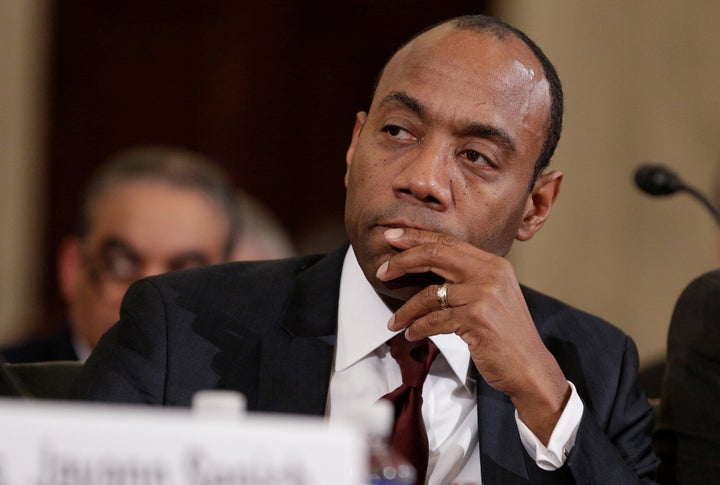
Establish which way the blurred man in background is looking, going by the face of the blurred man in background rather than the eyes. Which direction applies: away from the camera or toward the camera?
toward the camera

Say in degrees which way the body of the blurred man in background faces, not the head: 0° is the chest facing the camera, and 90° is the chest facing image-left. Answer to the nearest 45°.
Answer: approximately 0°

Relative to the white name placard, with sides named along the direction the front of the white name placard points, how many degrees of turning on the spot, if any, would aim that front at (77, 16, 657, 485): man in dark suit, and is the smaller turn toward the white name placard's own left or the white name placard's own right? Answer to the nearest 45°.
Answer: approximately 135° to the white name placard's own left

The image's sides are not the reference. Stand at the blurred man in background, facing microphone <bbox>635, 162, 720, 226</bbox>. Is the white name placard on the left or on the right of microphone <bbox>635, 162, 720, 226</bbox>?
right

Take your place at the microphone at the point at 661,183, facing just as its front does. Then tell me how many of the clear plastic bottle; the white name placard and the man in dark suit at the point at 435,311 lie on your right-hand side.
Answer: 0

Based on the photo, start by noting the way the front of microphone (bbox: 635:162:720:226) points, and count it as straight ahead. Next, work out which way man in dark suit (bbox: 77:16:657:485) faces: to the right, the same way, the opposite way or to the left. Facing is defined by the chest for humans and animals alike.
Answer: to the left

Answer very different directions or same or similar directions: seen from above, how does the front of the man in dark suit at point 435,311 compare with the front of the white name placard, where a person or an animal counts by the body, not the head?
same or similar directions

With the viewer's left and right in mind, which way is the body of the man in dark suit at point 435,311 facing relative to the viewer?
facing the viewer

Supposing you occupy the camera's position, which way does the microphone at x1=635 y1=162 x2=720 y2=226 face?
facing to the left of the viewer

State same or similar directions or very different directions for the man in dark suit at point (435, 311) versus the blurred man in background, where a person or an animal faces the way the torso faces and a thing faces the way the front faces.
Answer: same or similar directions

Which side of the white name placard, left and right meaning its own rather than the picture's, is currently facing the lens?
front

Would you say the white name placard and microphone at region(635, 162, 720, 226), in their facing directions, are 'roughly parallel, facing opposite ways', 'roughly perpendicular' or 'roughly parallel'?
roughly perpendicular

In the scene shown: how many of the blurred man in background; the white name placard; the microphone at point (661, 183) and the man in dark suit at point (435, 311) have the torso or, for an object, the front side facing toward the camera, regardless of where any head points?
3

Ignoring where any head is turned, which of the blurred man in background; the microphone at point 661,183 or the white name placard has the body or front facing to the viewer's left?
the microphone

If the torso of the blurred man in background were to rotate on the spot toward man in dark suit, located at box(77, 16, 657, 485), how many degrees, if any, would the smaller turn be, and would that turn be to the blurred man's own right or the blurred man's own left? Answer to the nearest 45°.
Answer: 0° — they already face them

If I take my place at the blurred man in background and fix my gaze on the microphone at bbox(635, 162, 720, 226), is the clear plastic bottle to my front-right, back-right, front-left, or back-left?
front-right
